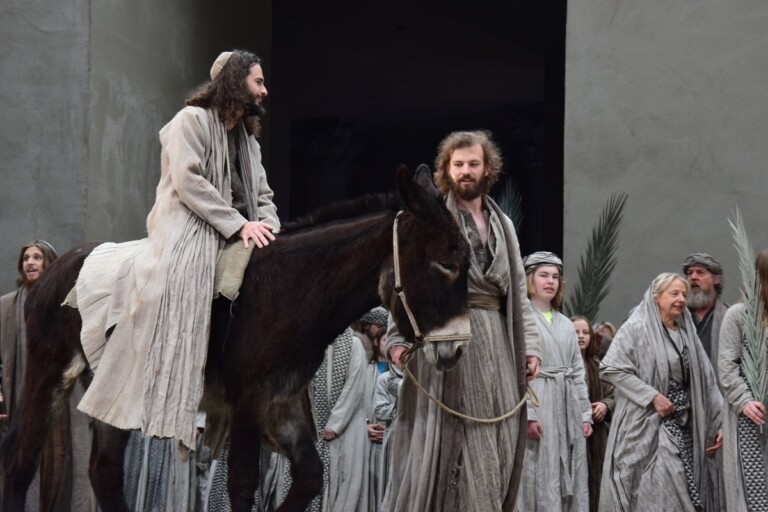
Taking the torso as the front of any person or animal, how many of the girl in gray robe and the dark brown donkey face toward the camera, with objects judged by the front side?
1

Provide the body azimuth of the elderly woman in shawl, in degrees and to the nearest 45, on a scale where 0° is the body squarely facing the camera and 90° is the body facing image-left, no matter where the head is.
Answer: approximately 315°

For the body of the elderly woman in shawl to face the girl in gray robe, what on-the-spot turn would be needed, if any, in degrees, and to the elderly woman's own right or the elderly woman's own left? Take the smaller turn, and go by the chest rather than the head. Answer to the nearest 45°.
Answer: approximately 135° to the elderly woman's own right

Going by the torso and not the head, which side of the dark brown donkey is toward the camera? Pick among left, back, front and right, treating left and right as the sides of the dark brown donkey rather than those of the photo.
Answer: right

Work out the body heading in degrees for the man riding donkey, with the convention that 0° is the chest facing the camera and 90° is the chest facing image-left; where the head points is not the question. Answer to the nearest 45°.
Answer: approximately 315°

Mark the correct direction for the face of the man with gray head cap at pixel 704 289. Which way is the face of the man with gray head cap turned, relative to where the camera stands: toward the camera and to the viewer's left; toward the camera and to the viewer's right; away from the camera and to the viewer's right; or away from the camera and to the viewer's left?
toward the camera and to the viewer's left

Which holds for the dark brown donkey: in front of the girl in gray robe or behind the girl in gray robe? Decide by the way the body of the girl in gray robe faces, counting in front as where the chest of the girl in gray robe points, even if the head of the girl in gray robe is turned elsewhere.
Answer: in front

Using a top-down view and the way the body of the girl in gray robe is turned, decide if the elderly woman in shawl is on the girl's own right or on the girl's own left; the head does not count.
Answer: on the girl's own left

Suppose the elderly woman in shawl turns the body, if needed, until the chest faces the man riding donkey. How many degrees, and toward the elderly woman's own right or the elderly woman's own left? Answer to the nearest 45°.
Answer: approximately 90° to the elderly woman's own right

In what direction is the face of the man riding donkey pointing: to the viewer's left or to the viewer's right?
to the viewer's right
